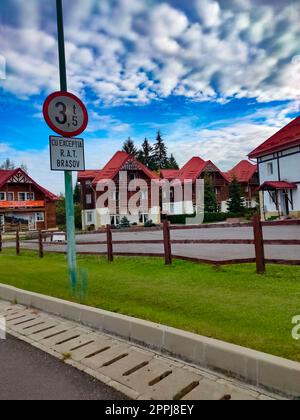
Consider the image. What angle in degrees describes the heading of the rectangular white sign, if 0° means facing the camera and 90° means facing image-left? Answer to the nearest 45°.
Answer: approximately 0°

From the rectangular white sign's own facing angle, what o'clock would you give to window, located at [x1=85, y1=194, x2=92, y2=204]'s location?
The window is roughly at 6 o'clock from the rectangular white sign.

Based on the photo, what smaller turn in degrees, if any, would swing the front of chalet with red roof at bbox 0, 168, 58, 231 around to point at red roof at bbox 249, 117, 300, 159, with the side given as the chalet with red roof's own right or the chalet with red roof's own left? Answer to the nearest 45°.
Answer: approximately 45° to the chalet with red roof's own left

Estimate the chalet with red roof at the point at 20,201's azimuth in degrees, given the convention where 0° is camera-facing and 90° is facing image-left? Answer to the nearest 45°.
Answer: approximately 0°

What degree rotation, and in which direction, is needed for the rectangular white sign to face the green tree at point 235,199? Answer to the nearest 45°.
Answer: approximately 135° to its left

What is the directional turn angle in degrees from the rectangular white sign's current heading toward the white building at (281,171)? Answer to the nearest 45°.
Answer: approximately 135° to its left

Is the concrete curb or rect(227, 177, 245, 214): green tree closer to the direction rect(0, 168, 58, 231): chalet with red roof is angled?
the concrete curb

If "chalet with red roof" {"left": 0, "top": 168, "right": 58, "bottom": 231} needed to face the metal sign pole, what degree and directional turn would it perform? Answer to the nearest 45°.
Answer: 0° — it already faces it

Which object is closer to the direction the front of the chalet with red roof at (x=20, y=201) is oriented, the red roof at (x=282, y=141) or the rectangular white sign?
the rectangular white sign

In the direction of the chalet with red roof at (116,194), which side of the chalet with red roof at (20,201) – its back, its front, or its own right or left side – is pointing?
left

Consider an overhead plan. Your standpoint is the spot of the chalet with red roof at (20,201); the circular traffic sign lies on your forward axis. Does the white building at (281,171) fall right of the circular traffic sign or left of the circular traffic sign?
left

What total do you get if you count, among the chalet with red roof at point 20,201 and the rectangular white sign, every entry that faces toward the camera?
2

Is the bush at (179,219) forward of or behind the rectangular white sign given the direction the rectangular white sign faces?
behind
